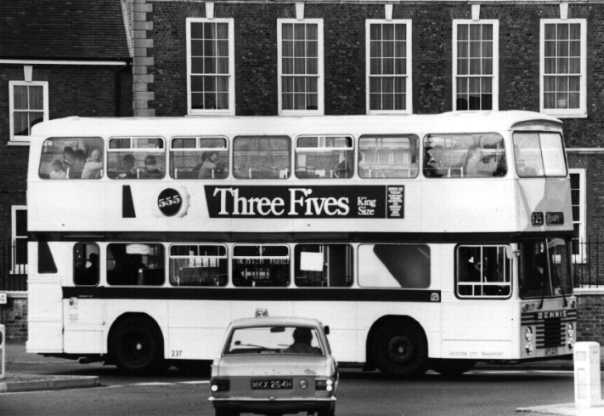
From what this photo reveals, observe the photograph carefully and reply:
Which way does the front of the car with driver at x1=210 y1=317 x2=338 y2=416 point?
away from the camera

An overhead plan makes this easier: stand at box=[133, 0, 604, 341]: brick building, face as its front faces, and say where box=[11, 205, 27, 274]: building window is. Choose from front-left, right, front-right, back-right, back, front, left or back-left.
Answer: right

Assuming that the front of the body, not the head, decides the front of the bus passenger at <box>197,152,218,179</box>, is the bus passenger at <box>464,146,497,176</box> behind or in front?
in front

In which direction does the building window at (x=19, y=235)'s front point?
toward the camera

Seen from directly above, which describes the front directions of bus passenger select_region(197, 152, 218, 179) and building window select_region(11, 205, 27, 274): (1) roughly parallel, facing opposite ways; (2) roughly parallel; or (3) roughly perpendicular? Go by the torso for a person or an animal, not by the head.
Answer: roughly perpendicular

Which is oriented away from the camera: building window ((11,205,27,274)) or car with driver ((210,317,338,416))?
the car with driver

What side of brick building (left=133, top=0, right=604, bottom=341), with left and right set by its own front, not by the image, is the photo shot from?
front

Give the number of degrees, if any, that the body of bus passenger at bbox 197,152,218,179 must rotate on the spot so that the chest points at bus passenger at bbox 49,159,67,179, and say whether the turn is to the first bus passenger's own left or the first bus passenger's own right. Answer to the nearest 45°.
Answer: approximately 180°

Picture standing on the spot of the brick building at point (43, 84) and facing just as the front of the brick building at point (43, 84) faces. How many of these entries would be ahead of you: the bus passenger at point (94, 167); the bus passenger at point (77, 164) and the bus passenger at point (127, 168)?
3

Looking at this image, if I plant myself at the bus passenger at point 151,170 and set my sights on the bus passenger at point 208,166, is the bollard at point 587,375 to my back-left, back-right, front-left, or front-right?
front-right

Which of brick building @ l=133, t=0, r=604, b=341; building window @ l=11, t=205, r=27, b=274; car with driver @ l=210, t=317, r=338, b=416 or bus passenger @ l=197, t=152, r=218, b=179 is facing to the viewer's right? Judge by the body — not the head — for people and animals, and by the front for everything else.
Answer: the bus passenger

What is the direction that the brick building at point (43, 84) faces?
toward the camera

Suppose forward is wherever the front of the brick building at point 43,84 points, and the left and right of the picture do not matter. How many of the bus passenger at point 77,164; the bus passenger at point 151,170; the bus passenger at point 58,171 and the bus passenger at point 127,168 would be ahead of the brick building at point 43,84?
4

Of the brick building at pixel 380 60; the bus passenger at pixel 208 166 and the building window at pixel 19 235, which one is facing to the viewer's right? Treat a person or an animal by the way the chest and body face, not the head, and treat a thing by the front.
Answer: the bus passenger

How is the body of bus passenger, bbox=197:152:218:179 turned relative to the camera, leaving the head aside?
to the viewer's right

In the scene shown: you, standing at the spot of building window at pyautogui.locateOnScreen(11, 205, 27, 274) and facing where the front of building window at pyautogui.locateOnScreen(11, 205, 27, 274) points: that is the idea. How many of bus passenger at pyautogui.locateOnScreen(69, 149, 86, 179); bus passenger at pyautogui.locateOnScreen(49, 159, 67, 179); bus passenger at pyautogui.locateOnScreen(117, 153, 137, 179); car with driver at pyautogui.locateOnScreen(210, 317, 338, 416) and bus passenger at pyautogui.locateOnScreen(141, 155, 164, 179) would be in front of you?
5

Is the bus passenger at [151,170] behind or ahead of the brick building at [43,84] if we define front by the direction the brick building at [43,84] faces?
ahead
